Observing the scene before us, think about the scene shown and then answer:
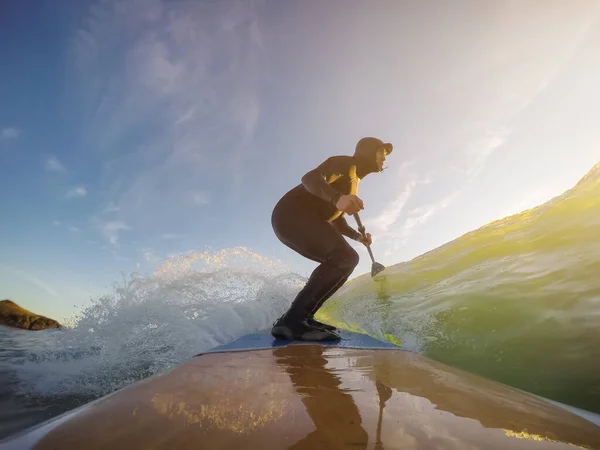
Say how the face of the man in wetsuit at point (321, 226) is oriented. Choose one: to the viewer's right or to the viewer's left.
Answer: to the viewer's right

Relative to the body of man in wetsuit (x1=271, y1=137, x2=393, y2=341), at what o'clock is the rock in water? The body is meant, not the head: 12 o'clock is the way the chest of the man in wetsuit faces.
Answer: The rock in water is roughly at 7 o'clock from the man in wetsuit.

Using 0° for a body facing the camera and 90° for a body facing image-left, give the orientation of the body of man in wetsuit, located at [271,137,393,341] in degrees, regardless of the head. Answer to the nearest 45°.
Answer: approximately 270°
